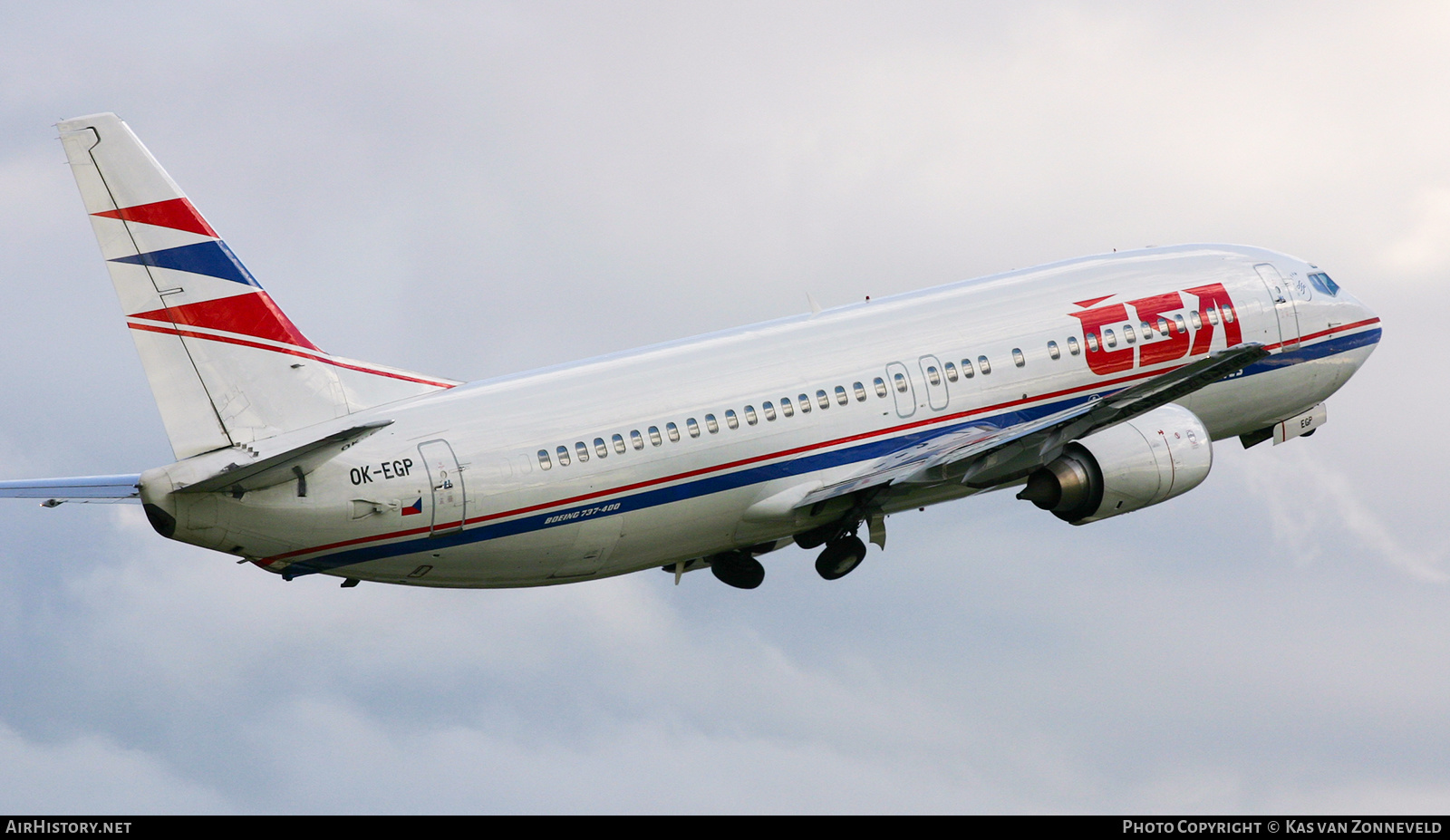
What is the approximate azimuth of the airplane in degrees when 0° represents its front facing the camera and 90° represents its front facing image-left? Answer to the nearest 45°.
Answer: approximately 225°
